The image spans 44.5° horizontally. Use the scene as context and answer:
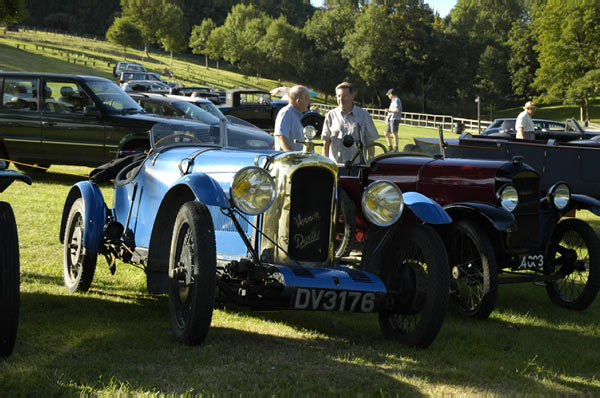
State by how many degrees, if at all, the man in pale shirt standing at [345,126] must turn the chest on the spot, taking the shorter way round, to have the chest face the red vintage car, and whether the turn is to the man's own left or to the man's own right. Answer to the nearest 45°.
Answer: approximately 45° to the man's own left

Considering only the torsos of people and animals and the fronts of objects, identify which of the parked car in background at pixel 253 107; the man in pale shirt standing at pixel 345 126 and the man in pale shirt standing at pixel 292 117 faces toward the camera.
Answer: the man in pale shirt standing at pixel 345 126

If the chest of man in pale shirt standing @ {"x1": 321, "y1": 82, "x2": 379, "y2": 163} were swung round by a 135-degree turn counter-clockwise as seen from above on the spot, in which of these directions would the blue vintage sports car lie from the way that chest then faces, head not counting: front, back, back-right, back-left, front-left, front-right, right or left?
back-right

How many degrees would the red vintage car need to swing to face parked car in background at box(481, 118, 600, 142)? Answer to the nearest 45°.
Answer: approximately 135° to its left

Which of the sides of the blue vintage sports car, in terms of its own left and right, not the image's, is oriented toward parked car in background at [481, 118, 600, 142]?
left

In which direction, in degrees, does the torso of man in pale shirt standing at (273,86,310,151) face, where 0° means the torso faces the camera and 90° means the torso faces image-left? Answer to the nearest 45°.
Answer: approximately 270°

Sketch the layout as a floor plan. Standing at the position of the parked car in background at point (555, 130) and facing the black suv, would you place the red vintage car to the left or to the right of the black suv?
left

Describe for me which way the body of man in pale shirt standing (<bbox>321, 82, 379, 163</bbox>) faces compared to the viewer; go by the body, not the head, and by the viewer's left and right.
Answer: facing the viewer

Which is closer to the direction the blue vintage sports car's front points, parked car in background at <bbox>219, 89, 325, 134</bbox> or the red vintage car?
the red vintage car

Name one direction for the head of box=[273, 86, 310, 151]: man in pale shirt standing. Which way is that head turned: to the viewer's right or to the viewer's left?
to the viewer's right

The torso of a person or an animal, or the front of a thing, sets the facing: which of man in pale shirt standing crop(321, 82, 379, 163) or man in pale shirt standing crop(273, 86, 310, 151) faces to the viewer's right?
man in pale shirt standing crop(273, 86, 310, 151)

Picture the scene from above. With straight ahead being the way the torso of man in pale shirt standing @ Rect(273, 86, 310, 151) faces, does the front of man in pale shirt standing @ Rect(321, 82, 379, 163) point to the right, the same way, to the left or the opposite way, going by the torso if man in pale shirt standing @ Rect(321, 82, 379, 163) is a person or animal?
to the right

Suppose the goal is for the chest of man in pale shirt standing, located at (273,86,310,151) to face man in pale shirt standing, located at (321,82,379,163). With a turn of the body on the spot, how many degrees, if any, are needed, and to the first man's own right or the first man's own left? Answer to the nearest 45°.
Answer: approximately 45° to the first man's own left

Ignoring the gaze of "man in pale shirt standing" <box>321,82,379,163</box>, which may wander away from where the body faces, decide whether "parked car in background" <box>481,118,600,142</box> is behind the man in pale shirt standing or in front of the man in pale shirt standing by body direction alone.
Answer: behind

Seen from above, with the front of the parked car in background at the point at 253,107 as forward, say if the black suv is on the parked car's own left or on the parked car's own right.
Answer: on the parked car's own right

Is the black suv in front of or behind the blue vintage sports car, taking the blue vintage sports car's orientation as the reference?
behind

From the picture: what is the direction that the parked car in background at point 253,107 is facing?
to the viewer's right

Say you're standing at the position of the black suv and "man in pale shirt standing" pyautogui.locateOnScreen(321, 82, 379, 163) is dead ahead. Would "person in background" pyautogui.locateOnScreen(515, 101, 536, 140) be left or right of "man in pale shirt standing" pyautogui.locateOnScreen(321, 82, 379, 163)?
left
